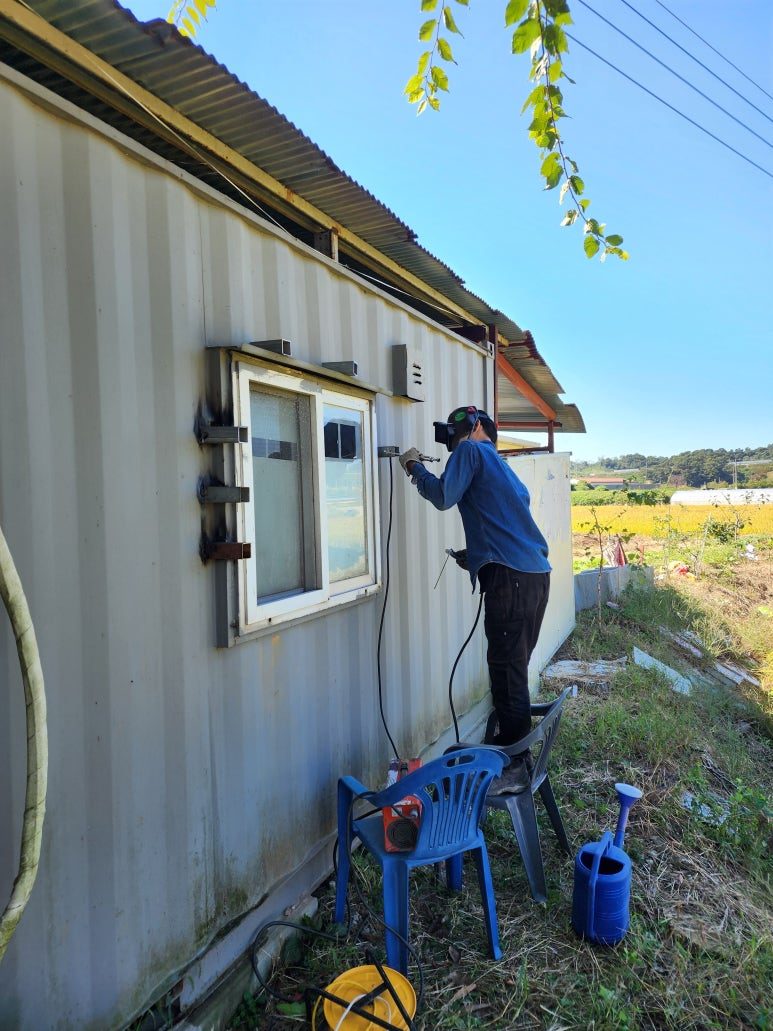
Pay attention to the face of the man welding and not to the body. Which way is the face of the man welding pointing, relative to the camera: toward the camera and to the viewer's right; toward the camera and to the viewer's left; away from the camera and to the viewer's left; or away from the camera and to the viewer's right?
away from the camera and to the viewer's left

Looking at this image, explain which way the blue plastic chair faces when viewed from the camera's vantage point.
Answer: facing away from the viewer and to the left of the viewer

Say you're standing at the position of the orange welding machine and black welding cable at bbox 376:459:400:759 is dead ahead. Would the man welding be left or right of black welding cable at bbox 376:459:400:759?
right

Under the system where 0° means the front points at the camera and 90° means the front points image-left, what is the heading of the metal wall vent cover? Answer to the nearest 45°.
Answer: approximately 315°

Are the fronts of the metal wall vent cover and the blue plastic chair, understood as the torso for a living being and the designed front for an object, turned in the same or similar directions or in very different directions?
very different directions

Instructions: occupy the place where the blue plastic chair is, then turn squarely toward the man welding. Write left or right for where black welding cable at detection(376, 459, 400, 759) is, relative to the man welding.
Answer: left

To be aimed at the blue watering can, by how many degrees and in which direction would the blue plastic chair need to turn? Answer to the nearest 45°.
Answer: approximately 135° to its right
